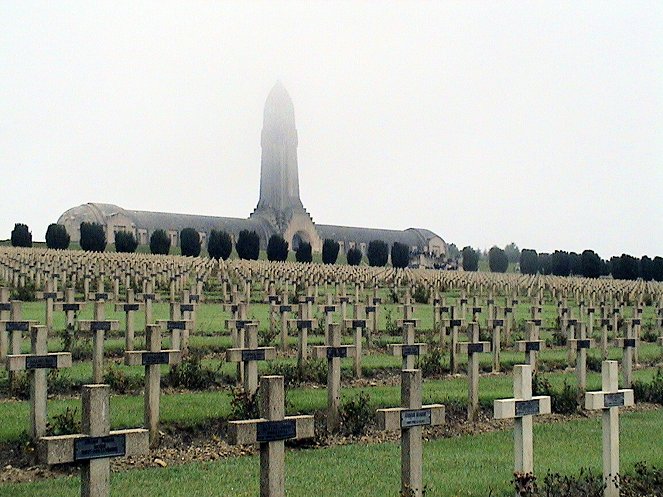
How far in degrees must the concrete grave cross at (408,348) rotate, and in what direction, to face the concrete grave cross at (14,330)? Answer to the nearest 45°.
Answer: approximately 90° to its right

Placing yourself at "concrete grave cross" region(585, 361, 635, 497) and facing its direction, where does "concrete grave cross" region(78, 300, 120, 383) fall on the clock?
"concrete grave cross" region(78, 300, 120, 383) is roughly at 5 o'clock from "concrete grave cross" region(585, 361, 635, 497).

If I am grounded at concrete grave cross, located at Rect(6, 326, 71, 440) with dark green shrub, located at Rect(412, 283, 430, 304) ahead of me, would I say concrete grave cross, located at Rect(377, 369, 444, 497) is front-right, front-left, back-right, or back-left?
back-right

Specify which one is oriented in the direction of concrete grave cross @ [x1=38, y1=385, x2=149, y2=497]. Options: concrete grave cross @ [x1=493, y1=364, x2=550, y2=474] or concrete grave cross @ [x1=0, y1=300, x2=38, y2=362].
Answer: concrete grave cross @ [x1=0, y1=300, x2=38, y2=362]

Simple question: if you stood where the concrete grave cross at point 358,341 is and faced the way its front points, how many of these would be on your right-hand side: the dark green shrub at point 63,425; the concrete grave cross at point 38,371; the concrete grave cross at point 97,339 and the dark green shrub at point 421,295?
3

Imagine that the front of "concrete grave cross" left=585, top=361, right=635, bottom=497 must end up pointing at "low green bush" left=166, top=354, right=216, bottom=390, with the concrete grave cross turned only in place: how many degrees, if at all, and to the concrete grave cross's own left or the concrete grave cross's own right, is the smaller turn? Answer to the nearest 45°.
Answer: approximately 180°

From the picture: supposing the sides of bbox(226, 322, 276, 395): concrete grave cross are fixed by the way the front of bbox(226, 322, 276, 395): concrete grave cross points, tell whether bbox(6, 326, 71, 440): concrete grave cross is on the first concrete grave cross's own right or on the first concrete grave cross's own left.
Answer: on the first concrete grave cross's own right

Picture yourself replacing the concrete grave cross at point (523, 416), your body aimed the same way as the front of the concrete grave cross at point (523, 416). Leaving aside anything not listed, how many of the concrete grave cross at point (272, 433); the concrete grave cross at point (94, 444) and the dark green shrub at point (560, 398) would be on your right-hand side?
2

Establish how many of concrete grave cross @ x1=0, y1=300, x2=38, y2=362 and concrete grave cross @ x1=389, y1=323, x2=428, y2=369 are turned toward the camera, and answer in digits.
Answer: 2

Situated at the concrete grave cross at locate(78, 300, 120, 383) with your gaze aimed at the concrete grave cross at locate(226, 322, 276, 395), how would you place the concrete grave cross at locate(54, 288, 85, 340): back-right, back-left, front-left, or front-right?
back-left

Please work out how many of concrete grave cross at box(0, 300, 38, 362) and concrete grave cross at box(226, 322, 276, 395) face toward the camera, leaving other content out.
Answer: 2
